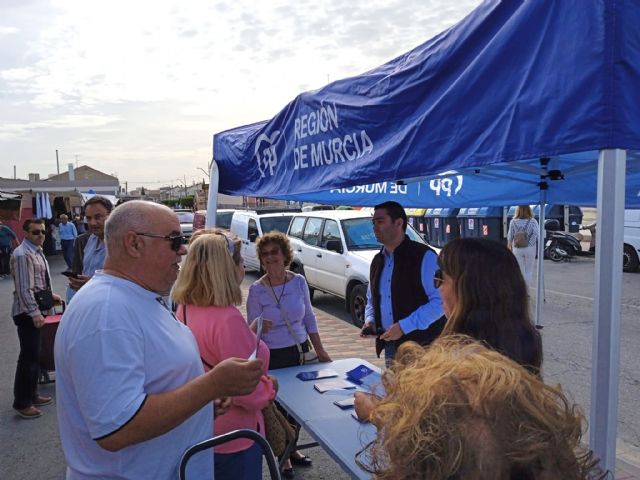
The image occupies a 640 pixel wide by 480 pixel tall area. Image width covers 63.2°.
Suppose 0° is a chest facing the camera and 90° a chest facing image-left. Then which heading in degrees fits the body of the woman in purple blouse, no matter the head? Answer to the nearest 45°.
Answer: approximately 0°

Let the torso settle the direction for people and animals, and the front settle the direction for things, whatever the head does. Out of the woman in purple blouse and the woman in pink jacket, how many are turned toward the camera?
1

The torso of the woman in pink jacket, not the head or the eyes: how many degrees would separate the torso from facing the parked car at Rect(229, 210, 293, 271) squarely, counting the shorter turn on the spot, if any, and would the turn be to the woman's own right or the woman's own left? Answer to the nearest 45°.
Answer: approximately 45° to the woman's own left

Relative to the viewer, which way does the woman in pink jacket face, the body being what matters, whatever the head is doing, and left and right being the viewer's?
facing away from the viewer and to the right of the viewer

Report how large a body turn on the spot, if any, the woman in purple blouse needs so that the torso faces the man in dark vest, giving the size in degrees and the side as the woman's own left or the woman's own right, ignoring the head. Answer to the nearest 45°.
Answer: approximately 90° to the woman's own left

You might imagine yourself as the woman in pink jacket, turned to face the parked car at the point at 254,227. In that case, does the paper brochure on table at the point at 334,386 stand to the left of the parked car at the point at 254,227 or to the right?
right

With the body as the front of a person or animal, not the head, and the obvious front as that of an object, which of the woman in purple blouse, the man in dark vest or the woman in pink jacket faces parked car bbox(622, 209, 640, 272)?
the woman in pink jacket

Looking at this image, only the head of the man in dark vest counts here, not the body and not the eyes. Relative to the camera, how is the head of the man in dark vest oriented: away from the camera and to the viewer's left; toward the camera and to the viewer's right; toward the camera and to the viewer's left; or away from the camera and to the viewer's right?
toward the camera and to the viewer's left

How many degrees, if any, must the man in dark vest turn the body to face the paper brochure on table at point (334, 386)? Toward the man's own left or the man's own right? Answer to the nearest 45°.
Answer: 0° — they already face it
